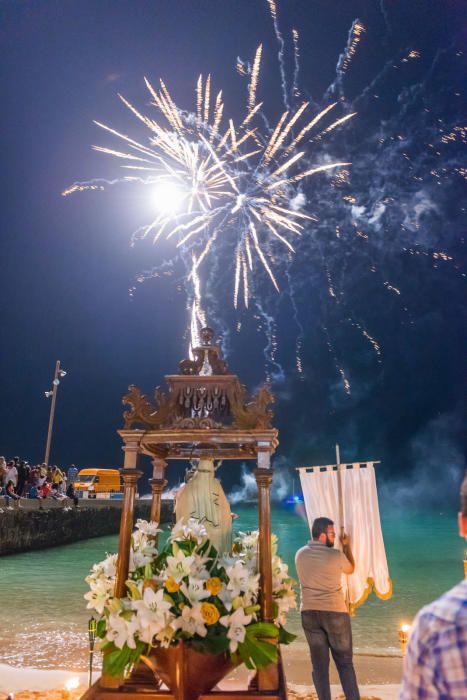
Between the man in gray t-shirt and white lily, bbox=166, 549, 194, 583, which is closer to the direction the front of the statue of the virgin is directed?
the man in gray t-shirt

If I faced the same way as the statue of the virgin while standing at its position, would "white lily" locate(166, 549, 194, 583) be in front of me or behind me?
behind

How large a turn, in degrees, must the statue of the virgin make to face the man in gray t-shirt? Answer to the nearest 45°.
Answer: approximately 45° to its right

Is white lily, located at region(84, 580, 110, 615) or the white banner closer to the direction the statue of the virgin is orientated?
the white banner

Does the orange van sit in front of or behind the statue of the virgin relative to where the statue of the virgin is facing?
in front

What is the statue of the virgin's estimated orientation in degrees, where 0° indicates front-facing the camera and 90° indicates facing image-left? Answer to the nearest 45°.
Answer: approximately 180°

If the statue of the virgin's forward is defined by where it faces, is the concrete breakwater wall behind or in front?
in front

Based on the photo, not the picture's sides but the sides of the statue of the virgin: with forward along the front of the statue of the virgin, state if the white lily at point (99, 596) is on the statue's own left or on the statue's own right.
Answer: on the statue's own left
